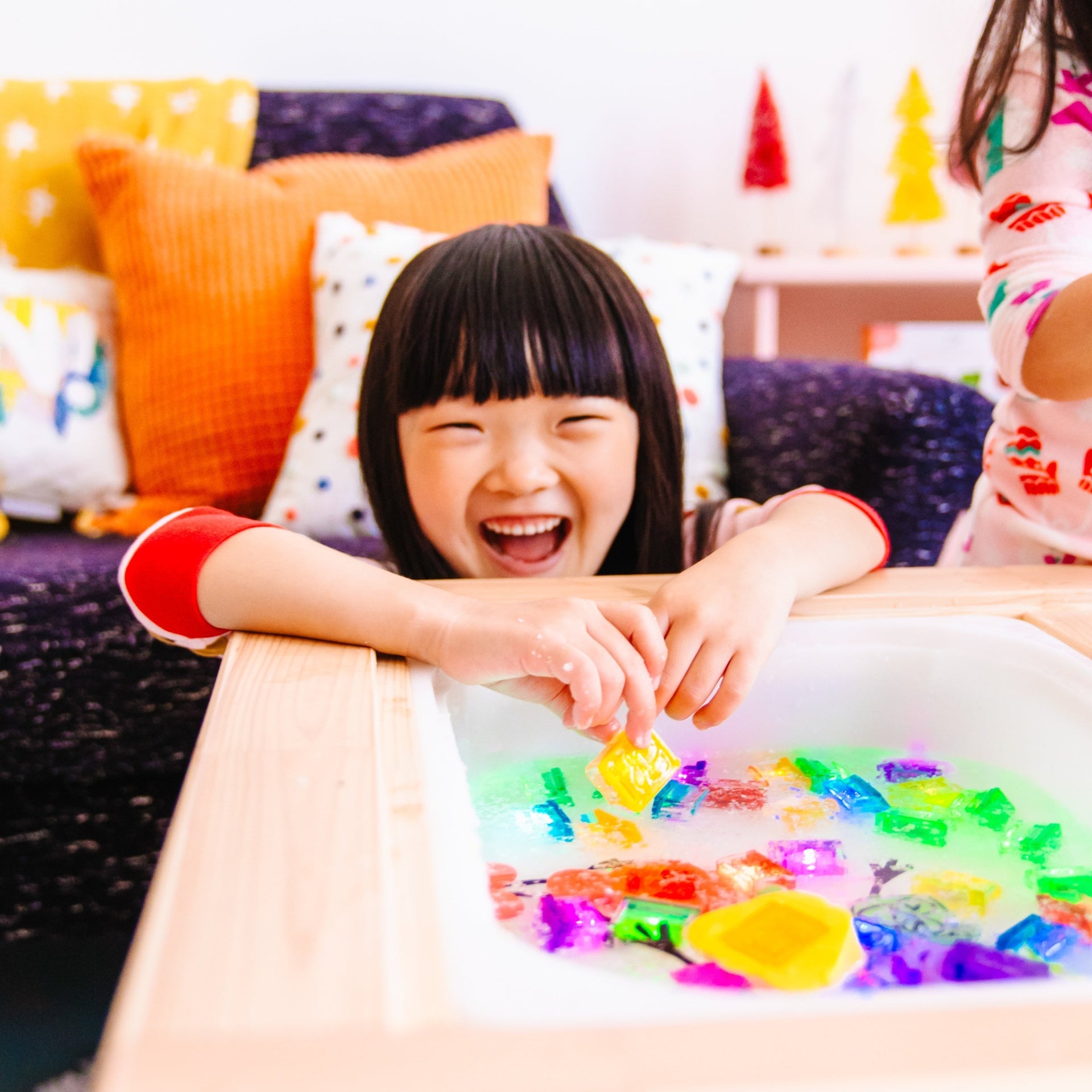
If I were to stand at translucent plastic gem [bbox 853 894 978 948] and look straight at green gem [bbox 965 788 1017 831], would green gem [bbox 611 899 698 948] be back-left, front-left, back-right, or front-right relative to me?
back-left

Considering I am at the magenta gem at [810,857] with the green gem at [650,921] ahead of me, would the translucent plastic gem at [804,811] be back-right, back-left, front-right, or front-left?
back-right

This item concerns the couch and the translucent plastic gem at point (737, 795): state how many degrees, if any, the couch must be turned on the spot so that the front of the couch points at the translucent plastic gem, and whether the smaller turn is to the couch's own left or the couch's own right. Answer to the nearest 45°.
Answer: approximately 45° to the couch's own left

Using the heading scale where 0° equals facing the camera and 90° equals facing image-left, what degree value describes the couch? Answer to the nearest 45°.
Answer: approximately 0°
